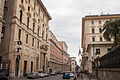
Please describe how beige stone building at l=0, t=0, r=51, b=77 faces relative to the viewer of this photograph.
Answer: facing the viewer and to the right of the viewer
